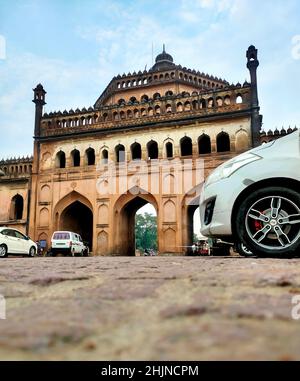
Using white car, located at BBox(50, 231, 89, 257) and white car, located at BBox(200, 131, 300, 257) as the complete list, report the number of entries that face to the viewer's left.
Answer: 1

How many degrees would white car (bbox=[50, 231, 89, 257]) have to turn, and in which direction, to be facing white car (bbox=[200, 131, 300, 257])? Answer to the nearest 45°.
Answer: approximately 135° to its right

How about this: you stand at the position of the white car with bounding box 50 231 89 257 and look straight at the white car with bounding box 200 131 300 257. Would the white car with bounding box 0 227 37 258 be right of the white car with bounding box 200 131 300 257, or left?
right

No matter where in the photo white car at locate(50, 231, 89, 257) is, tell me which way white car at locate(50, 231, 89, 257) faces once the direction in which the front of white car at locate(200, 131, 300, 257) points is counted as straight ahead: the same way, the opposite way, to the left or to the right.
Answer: to the right

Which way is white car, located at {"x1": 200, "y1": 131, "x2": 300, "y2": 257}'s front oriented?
to the viewer's left

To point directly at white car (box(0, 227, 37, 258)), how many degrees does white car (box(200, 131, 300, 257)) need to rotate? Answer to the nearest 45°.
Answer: approximately 45° to its right

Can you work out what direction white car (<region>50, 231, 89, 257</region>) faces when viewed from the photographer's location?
facing away from the viewer and to the right of the viewer

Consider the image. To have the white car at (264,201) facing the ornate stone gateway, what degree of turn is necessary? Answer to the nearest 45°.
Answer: approximately 45° to its right
